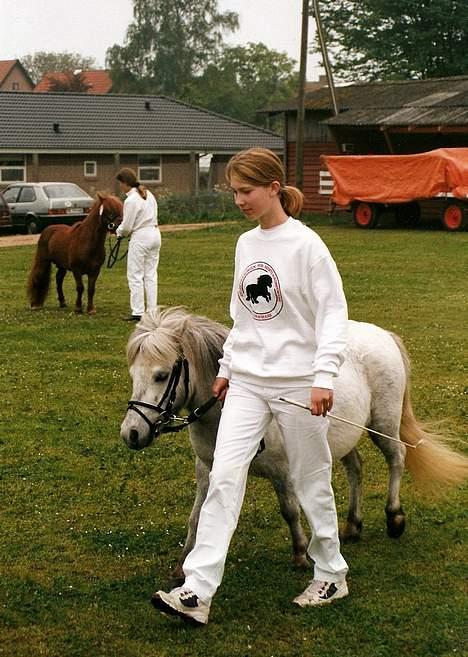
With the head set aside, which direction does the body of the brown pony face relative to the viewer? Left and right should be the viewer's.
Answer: facing the viewer and to the right of the viewer

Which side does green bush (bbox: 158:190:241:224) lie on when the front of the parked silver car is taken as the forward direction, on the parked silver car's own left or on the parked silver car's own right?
on the parked silver car's own right

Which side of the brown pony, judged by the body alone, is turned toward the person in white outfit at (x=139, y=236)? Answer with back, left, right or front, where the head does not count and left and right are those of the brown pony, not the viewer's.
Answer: front

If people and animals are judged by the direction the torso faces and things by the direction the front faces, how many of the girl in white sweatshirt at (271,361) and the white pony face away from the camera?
0

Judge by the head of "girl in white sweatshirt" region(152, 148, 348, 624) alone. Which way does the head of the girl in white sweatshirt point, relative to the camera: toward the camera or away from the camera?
toward the camera

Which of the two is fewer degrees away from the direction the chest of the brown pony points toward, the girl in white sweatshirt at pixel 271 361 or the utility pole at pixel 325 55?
the girl in white sweatshirt

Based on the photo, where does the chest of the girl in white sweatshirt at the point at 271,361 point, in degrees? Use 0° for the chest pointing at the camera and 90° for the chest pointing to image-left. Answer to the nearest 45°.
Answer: approximately 45°

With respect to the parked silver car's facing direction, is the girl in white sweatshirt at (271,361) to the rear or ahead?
to the rear

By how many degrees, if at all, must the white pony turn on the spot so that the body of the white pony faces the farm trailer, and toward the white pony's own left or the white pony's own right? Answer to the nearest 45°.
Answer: approximately 135° to the white pony's own right

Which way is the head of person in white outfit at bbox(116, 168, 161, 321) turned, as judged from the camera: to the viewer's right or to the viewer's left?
to the viewer's left

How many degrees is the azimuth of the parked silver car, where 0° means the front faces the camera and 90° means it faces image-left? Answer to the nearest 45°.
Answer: approximately 135°

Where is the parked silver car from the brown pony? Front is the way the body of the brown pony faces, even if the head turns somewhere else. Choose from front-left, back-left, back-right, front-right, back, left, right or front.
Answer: back-left

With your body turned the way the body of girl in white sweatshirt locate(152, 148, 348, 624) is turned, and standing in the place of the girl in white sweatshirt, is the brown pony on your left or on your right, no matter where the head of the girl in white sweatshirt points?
on your right

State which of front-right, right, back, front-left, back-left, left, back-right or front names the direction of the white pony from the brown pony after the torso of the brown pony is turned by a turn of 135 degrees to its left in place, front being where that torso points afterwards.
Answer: back

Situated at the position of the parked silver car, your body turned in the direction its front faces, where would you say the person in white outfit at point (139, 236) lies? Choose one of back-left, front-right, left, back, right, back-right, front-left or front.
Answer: back-left

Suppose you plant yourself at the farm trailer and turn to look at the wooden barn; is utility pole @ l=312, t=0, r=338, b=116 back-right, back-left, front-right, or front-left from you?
front-left

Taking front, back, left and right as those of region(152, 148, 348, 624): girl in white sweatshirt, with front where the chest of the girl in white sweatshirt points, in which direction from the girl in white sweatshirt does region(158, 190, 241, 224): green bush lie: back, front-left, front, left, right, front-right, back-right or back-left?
back-right

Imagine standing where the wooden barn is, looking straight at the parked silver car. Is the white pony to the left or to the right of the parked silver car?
left

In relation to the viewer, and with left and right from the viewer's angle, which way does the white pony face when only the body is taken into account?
facing the viewer and to the left of the viewer
